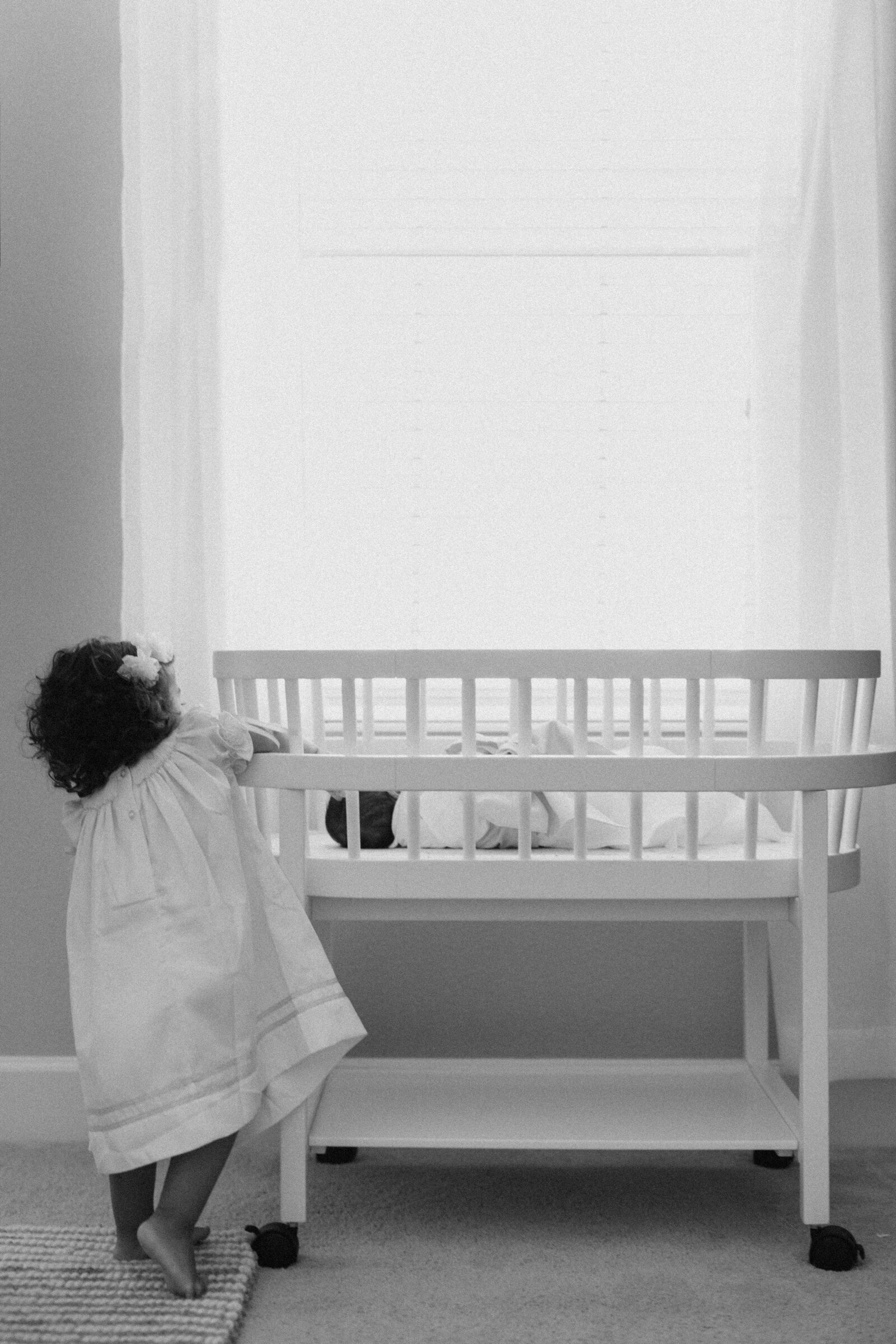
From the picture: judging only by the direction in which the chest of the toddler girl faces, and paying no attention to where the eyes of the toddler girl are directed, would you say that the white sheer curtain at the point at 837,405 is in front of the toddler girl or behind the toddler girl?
in front

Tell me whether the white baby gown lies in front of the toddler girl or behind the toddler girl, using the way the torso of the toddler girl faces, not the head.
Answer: in front

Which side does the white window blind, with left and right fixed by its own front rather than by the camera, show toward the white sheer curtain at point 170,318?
right

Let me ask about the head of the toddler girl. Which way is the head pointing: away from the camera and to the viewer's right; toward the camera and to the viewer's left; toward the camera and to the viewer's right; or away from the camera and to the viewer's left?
away from the camera and to the viewer's right

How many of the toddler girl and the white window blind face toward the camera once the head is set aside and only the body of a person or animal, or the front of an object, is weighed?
1

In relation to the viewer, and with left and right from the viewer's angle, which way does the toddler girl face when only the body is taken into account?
facing away from the viewer and to the right of the viewer

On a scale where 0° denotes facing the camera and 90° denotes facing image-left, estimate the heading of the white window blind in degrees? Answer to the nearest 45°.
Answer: approximately 0°
